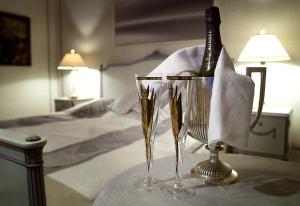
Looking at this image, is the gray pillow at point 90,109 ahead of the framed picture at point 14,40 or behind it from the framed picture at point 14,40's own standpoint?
ahead

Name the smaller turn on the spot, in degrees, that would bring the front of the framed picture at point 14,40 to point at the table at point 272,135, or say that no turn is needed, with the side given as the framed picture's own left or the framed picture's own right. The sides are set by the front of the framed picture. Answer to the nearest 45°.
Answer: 0° — it already faces it

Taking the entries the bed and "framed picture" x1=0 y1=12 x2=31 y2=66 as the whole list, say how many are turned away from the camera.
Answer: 0

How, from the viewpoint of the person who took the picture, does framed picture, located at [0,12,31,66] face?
facing the viewer and to the right of the viewer

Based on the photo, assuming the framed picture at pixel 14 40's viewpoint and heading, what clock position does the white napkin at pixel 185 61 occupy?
The white napkin is roughly at 1 o'clock from the framed picture.

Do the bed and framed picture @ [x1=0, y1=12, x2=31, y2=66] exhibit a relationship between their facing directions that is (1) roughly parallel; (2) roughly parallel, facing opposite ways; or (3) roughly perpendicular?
roughly perpendicular

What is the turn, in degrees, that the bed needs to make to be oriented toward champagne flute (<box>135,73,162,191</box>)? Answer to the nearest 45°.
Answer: approximately 45° to its left

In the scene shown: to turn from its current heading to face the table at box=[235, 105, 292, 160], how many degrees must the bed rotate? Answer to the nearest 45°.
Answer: approximately 135° to its left

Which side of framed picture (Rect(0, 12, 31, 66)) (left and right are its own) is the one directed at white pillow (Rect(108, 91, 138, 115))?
front

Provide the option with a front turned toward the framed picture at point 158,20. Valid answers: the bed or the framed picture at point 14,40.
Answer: the framed picture at point 14,40

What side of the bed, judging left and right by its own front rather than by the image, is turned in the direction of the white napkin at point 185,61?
left

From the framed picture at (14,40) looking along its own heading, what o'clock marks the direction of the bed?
The bed is roughly at 1 o'clock from the framed picture.

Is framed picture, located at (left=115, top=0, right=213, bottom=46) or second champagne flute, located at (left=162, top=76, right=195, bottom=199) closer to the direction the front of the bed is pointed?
the second champagne flute

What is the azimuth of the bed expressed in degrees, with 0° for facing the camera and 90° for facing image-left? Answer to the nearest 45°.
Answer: approximately 45°

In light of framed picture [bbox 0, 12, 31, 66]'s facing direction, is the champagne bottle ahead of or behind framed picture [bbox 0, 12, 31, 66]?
ahead
